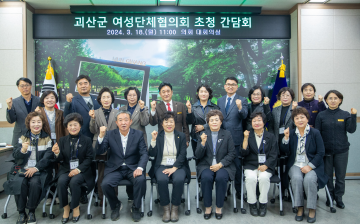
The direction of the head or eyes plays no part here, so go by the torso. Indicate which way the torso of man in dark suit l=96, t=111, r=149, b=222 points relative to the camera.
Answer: toward the camera

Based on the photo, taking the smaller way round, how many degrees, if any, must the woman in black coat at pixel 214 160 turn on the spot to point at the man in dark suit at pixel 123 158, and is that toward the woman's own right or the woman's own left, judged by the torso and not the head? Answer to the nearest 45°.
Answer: approximately 90° to the woman's own right

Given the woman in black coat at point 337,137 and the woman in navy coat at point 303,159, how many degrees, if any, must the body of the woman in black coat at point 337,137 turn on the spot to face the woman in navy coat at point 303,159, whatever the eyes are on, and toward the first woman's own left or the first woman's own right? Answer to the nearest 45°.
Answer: approximately 45° to the first woman's own right

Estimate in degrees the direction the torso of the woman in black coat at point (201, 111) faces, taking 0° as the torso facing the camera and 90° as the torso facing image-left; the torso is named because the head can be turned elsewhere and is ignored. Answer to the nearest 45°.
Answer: approximately 0°

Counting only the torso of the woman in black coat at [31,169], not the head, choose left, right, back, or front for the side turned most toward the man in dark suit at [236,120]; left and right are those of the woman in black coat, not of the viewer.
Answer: left

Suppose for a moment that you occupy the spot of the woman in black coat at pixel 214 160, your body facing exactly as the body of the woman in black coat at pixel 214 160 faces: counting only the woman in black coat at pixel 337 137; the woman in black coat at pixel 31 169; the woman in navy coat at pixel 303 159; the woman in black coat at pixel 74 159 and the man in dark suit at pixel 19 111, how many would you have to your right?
3

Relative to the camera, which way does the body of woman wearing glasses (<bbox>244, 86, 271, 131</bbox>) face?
toward the camera
